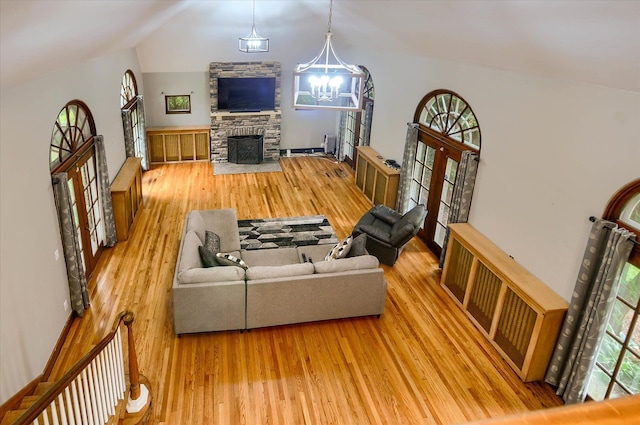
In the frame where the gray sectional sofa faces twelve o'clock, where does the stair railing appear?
The stair railing is roughly at 7 o'clock from the gray sectional sofa.

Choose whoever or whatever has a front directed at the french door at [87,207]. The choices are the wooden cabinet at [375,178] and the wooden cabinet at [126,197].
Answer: the wooden cabinet at [375,178]

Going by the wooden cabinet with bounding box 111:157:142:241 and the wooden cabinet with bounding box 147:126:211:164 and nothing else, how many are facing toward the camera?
1

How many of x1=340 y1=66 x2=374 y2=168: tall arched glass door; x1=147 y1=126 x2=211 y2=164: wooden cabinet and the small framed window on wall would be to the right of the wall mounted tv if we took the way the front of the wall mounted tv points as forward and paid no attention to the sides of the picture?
2

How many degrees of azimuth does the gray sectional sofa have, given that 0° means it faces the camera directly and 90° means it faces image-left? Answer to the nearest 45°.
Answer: approximately 180°

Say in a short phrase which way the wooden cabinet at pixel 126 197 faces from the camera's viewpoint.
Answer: facing to the right of the viewer

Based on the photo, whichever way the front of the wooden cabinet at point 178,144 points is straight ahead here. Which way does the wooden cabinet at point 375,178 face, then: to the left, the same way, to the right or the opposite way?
to the right
